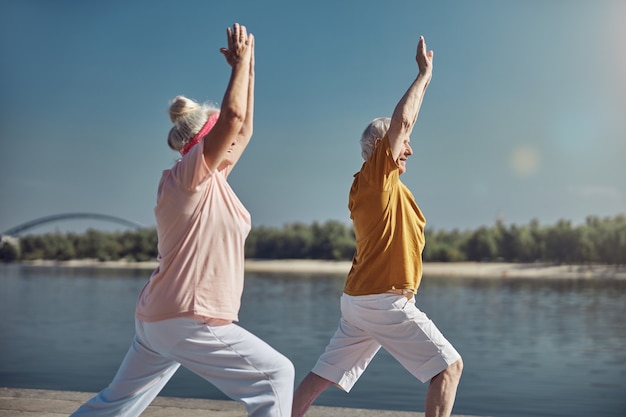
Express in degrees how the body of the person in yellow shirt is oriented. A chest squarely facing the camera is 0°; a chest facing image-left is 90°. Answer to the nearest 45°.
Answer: approximately 270°

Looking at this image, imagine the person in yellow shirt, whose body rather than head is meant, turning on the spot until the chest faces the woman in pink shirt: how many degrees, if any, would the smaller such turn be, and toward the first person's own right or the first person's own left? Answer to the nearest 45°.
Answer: approximately 135° to the first person's own right

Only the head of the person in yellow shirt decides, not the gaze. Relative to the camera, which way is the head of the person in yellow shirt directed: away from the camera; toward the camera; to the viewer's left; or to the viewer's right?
to the viewer's right

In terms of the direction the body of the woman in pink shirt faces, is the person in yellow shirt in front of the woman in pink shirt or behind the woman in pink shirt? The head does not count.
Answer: in front

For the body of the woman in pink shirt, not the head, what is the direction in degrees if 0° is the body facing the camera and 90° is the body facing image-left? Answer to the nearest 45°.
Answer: approximately 270°

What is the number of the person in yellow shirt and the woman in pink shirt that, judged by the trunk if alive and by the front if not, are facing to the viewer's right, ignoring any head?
2
